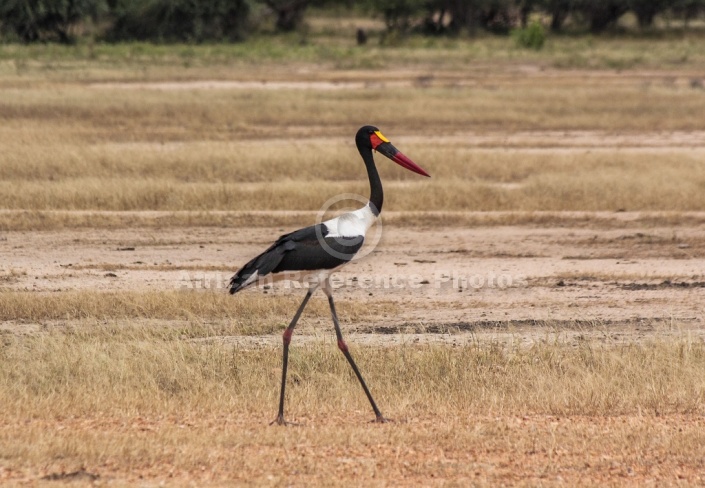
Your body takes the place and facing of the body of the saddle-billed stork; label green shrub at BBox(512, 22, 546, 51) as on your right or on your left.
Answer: on your left

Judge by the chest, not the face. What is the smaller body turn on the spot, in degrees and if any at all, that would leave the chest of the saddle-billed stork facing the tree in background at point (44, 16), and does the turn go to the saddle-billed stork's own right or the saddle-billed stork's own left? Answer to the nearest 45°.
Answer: approximately 90° to the saddle-billed stork's own left

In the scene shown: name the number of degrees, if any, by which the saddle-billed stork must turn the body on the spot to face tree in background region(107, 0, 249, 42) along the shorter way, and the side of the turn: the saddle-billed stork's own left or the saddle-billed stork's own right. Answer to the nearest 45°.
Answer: approximately 90° to the saddle-billed stork's own left

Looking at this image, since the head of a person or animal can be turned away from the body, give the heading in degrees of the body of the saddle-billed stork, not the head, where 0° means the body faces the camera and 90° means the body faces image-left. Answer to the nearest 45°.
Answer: approximately 270°
